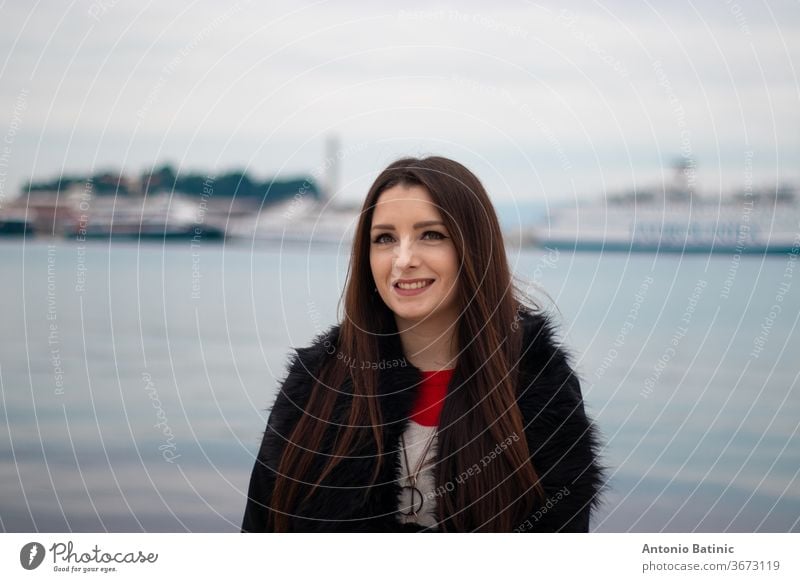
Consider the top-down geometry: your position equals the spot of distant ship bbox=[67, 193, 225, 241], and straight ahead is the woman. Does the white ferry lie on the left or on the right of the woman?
left

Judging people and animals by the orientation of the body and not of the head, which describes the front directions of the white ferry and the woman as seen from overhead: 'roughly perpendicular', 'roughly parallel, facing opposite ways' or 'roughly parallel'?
roughly perpendicular

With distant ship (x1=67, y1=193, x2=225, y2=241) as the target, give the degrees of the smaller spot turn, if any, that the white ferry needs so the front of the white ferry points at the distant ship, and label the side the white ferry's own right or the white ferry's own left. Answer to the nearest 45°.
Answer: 0° — it already faces it

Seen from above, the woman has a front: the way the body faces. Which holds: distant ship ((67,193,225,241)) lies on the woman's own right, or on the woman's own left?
on the woman's own right

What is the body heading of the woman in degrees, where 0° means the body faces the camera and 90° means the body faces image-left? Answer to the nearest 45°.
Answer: approximately 0°

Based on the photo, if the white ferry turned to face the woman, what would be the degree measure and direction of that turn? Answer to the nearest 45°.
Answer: approximately 45° to its left

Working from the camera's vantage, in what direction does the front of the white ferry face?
facing to the left of the viewer
